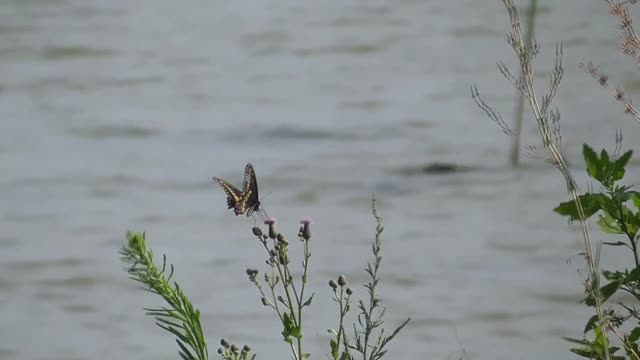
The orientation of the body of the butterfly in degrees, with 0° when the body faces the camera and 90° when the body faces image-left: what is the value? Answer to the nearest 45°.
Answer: approximately 270°
